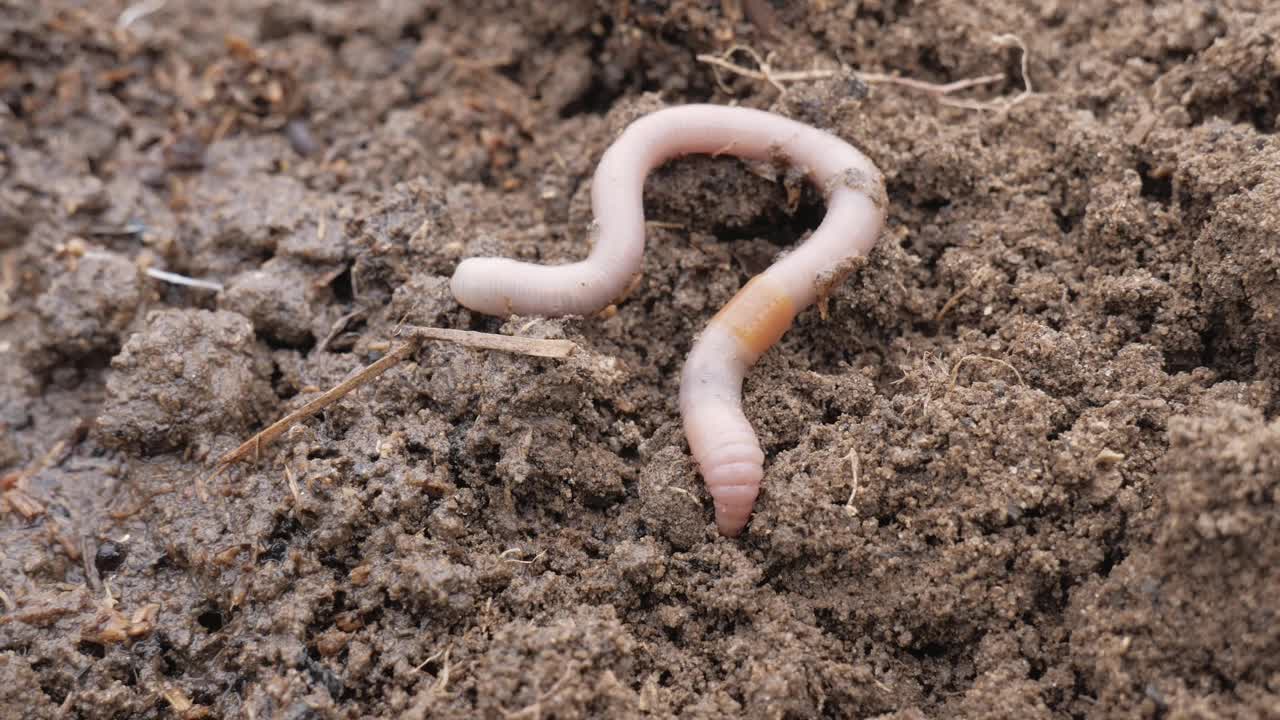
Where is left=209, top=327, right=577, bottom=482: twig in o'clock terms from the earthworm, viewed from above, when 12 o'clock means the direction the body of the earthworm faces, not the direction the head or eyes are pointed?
The twig is roughly at 2 o'clock from the earthworm.

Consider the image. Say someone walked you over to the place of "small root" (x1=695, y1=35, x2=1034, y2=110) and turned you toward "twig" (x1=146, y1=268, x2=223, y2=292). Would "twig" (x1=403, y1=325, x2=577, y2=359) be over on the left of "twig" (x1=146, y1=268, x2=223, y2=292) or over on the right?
left

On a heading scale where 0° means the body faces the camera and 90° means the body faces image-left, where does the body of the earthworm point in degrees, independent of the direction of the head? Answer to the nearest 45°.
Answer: approximately 0°

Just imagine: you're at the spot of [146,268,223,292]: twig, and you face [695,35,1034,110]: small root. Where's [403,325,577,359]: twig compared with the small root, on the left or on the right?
right

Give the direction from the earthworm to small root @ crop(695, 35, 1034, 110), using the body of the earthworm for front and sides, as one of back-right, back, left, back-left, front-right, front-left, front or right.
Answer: back

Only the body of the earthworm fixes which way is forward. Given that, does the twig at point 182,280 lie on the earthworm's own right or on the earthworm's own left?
on the earthworm's own right
